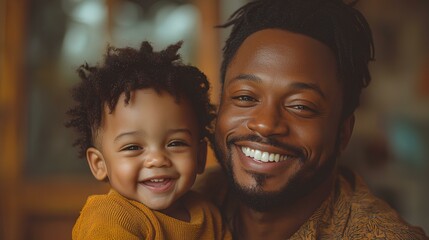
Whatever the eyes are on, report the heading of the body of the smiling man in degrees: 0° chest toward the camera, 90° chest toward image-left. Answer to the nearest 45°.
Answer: approximately 45°

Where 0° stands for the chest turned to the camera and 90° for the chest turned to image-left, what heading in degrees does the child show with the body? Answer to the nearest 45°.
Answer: approximately 315°
